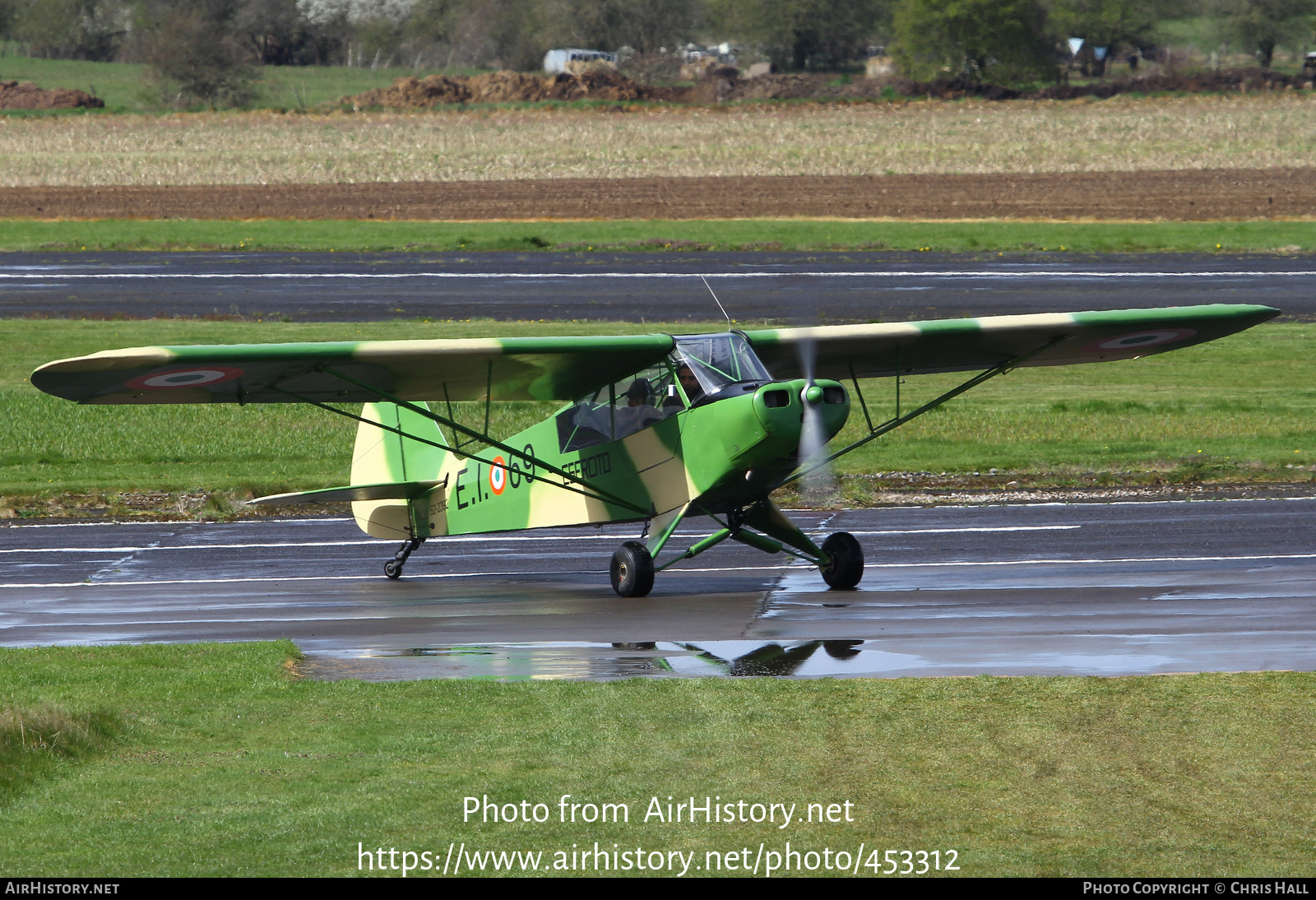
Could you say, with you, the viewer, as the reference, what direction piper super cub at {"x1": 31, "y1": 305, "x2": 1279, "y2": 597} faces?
facing the viewer and to the right of the viewer
